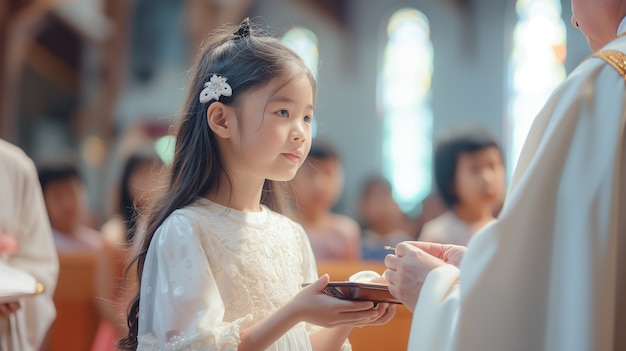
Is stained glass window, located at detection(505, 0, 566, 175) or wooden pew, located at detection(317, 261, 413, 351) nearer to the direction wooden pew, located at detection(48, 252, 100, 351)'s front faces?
the wooden pew

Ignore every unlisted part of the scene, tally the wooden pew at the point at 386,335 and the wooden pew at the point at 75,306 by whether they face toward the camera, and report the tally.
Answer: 2

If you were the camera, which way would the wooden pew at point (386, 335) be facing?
facing the viewer

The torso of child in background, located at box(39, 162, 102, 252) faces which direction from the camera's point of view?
toward the camera

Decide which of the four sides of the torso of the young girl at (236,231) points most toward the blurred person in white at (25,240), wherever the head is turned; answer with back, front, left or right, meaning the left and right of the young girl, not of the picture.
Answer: back

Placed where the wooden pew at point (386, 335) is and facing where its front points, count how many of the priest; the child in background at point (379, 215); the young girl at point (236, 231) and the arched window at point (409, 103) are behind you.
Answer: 2

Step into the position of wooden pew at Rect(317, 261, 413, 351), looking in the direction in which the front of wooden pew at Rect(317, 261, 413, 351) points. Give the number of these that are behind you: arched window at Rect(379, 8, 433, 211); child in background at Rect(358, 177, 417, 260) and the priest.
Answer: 2

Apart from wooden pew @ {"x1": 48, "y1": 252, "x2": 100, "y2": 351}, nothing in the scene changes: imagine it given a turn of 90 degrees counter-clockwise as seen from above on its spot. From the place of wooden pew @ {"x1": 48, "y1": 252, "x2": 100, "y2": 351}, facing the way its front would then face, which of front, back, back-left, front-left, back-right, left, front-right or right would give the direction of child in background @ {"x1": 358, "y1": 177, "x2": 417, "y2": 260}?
front-left

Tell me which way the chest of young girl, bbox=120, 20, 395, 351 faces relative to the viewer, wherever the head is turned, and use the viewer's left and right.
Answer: facing the viewer and to the right of the viewer

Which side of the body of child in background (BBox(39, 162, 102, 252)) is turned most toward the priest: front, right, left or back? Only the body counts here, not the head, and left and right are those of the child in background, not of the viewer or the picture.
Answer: front

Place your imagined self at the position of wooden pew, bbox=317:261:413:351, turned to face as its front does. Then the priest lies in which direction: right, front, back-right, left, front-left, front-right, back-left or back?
front

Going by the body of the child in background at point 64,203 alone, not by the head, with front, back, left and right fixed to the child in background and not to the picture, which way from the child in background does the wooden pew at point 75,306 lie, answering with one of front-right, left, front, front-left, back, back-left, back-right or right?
front
